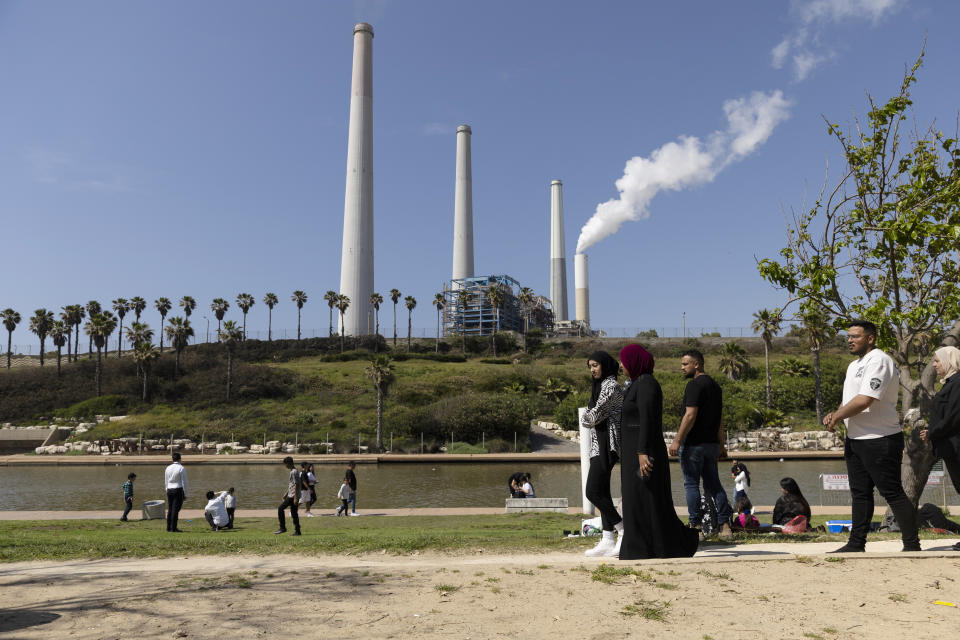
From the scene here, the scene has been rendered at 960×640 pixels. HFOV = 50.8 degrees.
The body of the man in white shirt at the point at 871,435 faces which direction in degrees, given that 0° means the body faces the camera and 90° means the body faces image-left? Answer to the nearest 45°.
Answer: approximately 90°

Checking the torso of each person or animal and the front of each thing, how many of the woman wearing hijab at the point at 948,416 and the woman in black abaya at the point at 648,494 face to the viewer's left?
2

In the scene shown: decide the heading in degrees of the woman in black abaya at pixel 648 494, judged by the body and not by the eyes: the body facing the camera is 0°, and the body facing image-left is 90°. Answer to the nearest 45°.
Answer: approximately 90°

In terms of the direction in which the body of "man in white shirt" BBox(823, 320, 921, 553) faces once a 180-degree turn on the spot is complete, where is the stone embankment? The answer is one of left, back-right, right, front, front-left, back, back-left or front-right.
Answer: left

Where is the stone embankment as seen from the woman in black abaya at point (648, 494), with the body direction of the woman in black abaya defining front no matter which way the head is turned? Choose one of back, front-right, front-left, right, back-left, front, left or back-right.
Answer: right

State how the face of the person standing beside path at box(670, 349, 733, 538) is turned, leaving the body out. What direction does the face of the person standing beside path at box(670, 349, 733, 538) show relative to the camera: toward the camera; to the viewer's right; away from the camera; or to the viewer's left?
to the viewer's left

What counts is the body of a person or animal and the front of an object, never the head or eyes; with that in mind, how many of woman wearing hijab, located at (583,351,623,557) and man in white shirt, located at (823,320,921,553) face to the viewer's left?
2

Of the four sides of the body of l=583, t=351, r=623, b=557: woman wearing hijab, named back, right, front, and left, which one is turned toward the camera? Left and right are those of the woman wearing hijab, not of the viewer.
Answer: left

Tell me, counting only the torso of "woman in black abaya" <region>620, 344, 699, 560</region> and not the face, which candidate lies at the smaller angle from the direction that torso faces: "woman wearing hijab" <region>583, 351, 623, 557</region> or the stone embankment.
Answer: the woman wearing hijab

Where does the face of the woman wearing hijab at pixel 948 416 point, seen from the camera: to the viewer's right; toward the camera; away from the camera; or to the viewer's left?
to the viewer's left

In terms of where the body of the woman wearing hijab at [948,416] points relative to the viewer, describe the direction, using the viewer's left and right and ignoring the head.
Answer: facing to the left of the viewer
